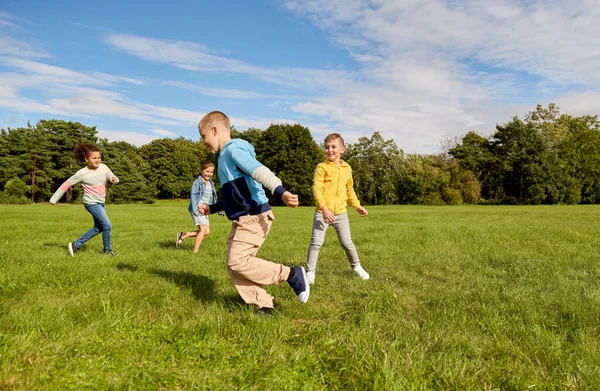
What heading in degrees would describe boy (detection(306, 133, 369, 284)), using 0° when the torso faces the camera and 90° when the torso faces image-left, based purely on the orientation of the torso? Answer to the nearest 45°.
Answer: approximately 0°

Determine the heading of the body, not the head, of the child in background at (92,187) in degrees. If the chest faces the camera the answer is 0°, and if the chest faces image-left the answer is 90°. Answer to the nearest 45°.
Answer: approximately 315°

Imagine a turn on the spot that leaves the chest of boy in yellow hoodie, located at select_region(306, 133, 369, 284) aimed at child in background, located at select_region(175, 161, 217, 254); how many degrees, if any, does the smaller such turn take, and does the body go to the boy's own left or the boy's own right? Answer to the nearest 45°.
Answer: approximately 135° to the boy's own right

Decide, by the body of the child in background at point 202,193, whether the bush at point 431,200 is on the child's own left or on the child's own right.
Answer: on the child's own left

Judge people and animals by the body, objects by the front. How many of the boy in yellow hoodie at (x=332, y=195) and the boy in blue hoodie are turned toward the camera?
1

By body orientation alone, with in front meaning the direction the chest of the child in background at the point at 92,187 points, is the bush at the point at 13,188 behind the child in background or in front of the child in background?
behind

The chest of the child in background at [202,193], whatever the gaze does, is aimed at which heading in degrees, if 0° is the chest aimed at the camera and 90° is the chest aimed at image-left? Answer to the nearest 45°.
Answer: approximately 315°
